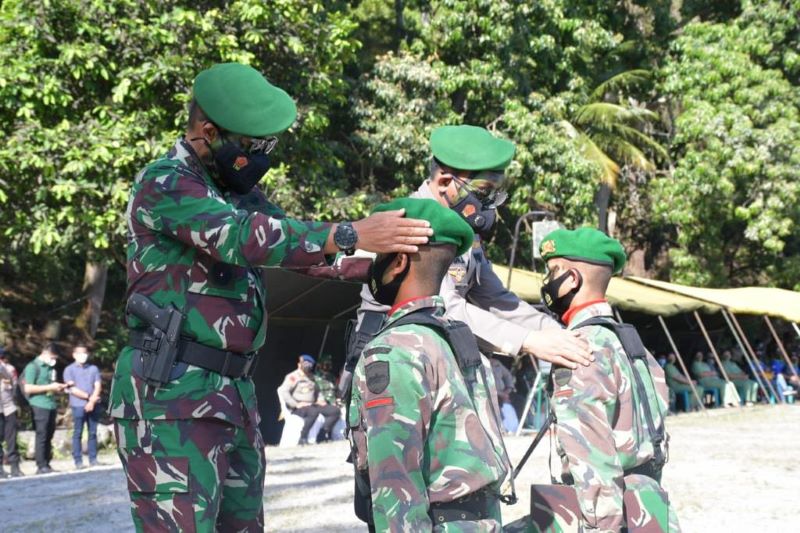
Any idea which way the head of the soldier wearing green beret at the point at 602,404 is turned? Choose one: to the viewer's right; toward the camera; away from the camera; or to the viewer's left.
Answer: to the viewer's left

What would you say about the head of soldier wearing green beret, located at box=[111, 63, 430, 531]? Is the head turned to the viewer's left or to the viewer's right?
to the viewer's right

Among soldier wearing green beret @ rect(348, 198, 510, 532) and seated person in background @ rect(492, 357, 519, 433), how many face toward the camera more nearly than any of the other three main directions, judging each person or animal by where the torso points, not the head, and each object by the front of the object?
1

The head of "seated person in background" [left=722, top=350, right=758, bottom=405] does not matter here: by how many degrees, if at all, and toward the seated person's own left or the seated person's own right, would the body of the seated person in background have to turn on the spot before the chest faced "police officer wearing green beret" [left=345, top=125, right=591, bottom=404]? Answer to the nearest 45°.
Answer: approximately 45° to the seated person's own right

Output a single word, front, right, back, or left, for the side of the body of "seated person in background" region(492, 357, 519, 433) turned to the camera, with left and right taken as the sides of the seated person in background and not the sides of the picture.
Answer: front

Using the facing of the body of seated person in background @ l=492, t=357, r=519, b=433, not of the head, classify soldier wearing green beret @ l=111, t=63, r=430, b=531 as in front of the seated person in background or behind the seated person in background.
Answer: in front
